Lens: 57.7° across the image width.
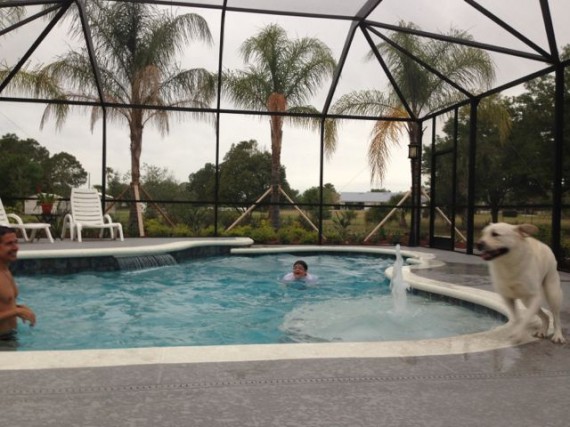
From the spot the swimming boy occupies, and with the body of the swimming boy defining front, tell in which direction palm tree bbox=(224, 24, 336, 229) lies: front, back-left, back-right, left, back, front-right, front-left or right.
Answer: back

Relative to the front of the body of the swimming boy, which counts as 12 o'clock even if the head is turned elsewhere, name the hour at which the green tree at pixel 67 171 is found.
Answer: The green tree is roughly at 5 o'clock from the swimming boy.

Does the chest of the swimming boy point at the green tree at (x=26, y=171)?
no

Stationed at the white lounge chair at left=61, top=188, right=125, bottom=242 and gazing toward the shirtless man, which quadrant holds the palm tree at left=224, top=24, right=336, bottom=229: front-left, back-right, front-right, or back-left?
back-left

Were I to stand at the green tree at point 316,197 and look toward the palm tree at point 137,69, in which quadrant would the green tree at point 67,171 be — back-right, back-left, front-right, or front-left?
front-right

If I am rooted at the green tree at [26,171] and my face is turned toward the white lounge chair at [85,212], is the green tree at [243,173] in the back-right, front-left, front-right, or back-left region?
front-left

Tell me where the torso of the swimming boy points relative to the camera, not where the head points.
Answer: toward the camera

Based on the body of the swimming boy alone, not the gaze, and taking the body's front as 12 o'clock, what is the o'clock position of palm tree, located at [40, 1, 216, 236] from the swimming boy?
The palm tree is roughly at 5 o'clock from the swimming boy.

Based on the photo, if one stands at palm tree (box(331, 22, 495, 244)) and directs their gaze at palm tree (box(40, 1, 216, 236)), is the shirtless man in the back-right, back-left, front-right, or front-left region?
front-left

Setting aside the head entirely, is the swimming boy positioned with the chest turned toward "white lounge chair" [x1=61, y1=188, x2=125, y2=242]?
no

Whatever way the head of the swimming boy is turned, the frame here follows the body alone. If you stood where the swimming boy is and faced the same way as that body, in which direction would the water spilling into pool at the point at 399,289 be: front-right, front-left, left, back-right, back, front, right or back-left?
front-left

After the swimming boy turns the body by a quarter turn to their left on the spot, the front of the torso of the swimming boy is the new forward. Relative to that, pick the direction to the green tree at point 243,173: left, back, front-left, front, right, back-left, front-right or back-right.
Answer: left

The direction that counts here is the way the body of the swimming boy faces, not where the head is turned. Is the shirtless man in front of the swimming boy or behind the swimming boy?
in front

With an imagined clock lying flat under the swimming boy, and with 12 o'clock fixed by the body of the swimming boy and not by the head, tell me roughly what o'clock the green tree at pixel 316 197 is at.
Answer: The green tree is roughly at 6 o'clock from the swimming boy.

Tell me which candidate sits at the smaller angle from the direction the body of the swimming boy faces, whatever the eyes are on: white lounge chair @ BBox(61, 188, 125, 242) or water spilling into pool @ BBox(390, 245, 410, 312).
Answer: the water spilling into pool

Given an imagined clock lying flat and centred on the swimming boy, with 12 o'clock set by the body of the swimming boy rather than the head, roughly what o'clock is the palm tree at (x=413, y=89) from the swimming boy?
The palm tree is roughly at 7 o'clock from the swimming boy.

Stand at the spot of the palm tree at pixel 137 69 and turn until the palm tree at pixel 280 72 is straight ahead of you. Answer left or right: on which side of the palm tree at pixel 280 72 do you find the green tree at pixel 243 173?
left
